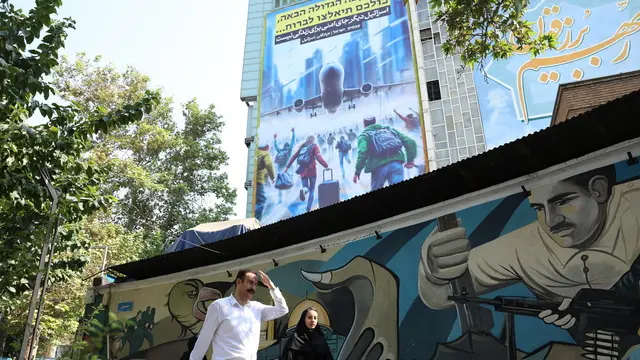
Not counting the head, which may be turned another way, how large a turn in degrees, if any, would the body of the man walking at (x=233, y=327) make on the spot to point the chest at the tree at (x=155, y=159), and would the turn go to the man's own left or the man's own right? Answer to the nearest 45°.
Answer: approximately 135° to the man's own left

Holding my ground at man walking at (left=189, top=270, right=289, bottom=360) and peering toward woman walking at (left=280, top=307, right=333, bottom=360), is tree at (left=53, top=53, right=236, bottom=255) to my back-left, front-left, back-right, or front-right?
front-left

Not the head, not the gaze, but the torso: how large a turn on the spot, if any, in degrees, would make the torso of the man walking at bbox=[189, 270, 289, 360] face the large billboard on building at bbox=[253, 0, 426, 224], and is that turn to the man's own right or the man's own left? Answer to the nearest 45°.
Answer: approximately 135° to the man's own left

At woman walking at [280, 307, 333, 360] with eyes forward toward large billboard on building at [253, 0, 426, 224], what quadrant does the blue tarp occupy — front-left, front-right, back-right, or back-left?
front-left

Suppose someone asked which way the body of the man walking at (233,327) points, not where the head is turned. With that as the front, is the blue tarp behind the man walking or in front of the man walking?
behind

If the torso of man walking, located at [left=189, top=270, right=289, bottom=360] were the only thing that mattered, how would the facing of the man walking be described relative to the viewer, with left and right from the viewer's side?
facing the viewer and to the right of the viewer
